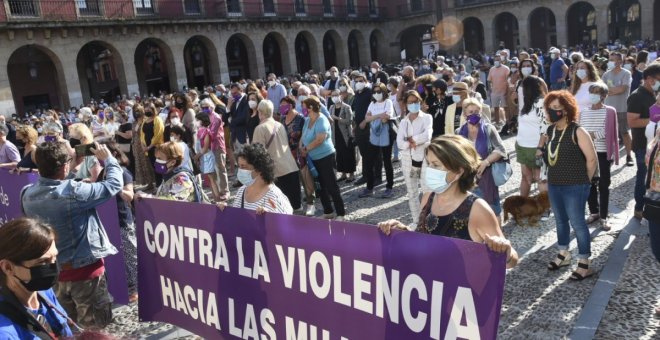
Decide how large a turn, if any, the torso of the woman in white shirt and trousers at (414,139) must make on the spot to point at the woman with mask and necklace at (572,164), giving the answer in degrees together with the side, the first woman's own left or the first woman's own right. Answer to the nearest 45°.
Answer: approximately 45° to the first woman's own left

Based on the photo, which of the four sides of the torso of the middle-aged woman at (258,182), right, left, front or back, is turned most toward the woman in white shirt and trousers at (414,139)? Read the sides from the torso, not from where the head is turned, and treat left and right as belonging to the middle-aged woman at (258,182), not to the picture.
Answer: back

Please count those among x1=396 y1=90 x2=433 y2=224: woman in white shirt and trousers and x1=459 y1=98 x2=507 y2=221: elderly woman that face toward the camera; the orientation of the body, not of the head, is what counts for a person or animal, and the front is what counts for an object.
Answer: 2

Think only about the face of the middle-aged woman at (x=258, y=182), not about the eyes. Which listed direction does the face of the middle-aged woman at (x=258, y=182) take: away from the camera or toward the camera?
toward the camera

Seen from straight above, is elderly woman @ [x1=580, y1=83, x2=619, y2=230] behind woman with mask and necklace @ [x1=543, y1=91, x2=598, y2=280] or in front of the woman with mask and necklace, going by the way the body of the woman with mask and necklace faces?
behind

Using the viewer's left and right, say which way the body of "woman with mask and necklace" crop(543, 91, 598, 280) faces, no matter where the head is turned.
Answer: facing the viewer and to the left of the viewer

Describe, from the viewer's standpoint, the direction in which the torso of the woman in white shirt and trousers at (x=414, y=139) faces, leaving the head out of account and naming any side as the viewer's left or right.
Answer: facing the viewer

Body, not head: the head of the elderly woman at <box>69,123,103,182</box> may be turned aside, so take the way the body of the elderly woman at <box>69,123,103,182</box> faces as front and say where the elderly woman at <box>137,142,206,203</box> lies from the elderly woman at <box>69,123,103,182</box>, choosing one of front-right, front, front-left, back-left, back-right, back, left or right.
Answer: left

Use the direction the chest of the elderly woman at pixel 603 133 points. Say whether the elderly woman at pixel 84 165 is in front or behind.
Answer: in front

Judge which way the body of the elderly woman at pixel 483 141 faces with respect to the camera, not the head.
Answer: toward the camera

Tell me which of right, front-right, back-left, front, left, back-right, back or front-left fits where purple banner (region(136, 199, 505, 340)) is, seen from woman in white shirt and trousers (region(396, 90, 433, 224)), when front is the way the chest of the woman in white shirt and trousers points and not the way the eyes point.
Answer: front

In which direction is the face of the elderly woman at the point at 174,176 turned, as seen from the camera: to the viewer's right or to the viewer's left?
to the viewer's left

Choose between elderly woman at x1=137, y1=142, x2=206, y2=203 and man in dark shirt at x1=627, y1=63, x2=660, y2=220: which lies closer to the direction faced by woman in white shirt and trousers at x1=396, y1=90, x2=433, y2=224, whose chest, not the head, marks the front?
the elderly woman

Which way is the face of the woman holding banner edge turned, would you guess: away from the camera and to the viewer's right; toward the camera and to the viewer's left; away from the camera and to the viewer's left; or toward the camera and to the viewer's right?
toward the camera and to the viewer's left
